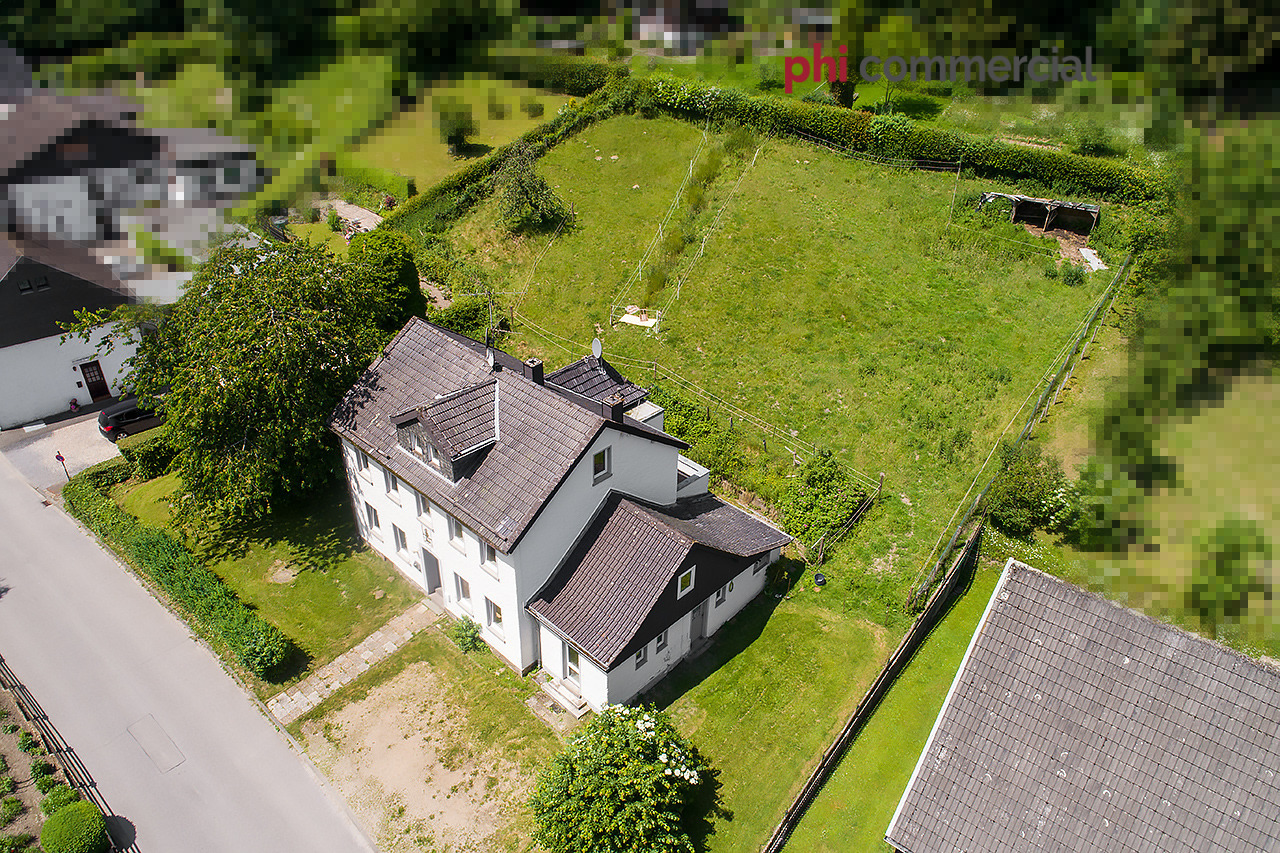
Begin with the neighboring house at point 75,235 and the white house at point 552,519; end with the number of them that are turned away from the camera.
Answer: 0

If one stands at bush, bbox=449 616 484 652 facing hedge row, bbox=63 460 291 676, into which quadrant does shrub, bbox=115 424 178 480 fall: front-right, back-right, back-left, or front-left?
front-right

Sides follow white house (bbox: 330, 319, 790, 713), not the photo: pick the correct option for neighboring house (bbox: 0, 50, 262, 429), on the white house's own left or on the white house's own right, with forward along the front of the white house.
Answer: on the white house's own right

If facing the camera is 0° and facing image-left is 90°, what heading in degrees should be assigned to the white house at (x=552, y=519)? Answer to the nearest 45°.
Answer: approximately 45°

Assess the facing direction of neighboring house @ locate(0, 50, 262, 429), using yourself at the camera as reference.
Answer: facing the viewer and to the right of the viewer

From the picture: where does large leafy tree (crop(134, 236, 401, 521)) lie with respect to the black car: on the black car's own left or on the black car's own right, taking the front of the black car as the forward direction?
on the black car's own right
